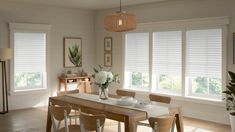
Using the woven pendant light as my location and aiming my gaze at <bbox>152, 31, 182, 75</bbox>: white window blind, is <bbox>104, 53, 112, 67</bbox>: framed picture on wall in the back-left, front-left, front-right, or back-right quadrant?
front-left

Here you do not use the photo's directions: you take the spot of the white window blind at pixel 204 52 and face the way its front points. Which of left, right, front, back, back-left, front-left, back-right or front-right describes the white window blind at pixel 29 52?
front-right

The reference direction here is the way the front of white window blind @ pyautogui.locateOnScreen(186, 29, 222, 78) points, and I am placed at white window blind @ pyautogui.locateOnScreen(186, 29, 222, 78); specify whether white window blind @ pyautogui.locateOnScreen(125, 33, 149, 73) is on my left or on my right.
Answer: on my right

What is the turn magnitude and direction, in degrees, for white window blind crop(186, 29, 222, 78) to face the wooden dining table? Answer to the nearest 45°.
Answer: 0° — it already faces it

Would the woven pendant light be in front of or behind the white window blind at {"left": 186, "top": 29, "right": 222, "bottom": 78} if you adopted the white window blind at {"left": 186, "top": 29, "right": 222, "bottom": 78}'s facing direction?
in front

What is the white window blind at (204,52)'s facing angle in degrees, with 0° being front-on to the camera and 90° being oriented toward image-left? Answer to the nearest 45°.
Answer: approximately 45°
